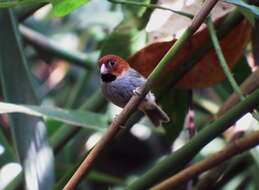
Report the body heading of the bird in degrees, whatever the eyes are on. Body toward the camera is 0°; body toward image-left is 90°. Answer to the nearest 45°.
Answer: approximately 45°
